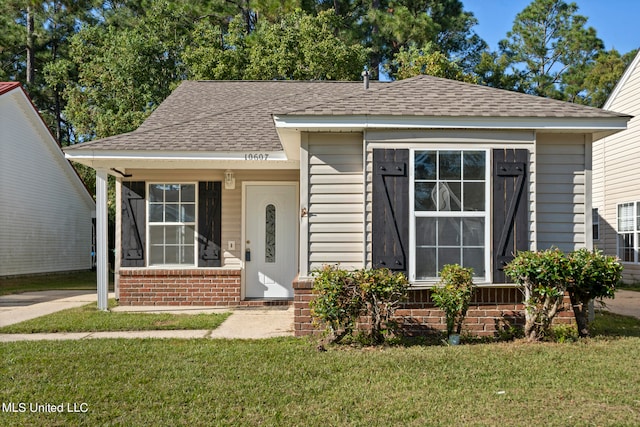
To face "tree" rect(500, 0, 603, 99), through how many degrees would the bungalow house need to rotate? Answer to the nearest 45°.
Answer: approximately 180°

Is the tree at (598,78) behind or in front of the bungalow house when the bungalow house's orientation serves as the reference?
behind

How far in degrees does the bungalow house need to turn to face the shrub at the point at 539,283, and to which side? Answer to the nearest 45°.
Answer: approximately 45° to its left

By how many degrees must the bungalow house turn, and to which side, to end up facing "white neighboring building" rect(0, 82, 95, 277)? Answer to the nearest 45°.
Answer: approximately 135° to its right

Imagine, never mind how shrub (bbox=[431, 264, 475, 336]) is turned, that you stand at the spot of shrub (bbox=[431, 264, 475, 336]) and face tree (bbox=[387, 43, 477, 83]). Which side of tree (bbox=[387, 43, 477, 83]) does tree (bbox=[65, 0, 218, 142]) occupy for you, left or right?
left

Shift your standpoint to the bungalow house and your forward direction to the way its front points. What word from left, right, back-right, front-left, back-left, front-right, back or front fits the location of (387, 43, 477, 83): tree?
back

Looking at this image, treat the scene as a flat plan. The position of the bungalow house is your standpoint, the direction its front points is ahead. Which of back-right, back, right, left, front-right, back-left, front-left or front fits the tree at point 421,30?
back

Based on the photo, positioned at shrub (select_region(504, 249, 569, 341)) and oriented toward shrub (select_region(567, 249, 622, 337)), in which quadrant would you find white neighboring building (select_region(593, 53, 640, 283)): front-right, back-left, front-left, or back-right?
front-left

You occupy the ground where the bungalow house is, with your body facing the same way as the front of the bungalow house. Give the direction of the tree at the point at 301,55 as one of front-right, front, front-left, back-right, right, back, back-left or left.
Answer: back

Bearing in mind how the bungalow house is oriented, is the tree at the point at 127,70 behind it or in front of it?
behind

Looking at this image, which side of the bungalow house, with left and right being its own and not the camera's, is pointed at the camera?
front

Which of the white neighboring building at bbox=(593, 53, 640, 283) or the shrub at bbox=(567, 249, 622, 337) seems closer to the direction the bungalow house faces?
the shrub
